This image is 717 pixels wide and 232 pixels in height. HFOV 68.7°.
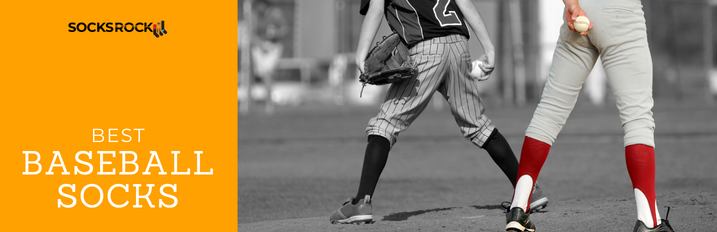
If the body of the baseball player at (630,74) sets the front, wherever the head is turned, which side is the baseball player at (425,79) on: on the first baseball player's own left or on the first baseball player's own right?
on the first baseball player's own left

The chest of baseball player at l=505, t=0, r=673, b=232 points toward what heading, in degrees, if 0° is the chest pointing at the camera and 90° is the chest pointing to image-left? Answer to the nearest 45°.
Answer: approximately 180°
